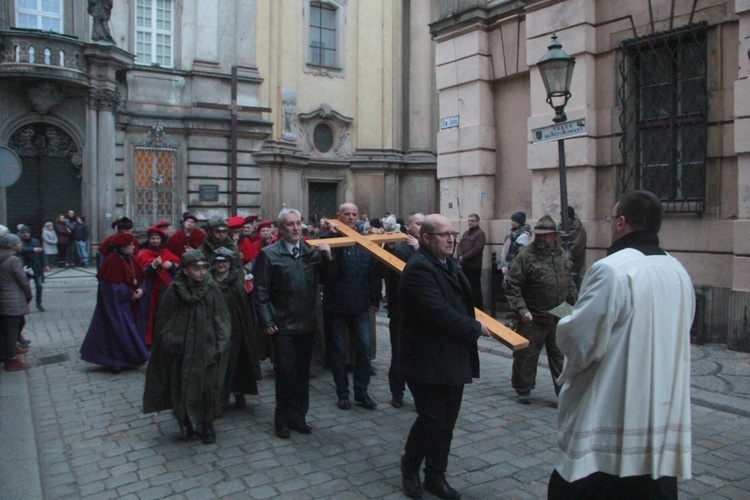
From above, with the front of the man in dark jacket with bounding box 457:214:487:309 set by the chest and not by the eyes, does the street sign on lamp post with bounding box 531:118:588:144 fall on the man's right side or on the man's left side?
on the man's left side

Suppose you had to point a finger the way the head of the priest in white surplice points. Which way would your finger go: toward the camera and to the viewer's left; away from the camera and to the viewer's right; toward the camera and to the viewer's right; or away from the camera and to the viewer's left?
away from the camera and to the viewer's left

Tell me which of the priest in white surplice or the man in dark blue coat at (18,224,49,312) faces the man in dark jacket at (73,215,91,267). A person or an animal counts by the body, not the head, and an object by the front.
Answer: the priest in white surplice

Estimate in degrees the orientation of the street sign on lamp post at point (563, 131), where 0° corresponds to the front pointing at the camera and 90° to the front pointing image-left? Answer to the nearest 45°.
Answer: approximately 45°

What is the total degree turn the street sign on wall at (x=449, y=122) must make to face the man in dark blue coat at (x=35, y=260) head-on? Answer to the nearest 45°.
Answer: approximately 45° to its right

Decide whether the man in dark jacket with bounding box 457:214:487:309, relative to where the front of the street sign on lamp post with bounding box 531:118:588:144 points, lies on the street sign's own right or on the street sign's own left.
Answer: on the street sign's own right

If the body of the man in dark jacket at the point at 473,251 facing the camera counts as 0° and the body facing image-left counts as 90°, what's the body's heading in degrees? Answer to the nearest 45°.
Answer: approximately 45°
